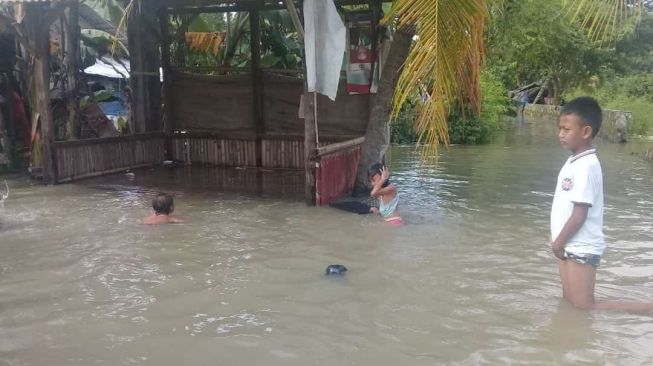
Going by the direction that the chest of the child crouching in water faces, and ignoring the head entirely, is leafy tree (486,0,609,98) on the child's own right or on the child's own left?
on the child's own right

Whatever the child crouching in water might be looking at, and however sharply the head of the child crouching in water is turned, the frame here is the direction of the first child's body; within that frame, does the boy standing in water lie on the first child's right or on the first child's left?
on the first child's left

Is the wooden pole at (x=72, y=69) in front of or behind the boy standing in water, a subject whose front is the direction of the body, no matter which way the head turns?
in front

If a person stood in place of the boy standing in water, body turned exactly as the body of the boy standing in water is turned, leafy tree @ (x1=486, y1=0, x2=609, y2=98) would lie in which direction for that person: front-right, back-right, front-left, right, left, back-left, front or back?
right

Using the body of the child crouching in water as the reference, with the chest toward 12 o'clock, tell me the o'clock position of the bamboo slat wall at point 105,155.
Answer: The bamboo slat wall is roughly at 1 o'clock from the child crouching in water.

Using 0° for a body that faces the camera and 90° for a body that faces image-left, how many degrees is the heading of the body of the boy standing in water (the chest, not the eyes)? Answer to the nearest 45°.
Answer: approximately 90°

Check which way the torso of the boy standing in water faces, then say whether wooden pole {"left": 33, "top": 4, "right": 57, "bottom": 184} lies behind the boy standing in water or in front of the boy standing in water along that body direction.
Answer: in front

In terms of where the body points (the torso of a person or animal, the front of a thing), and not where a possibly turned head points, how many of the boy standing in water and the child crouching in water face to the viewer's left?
2

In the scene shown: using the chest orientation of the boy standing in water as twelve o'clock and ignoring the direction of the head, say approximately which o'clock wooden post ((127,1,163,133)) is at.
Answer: The wooden post is roughly at 1 o'clock from the boy standing in water.

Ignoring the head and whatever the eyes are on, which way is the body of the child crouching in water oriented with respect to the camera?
to the viewer's left

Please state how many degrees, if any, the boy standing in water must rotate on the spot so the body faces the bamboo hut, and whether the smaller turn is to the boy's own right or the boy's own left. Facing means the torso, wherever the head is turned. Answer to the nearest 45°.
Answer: approximately 45° to the boy's own right
